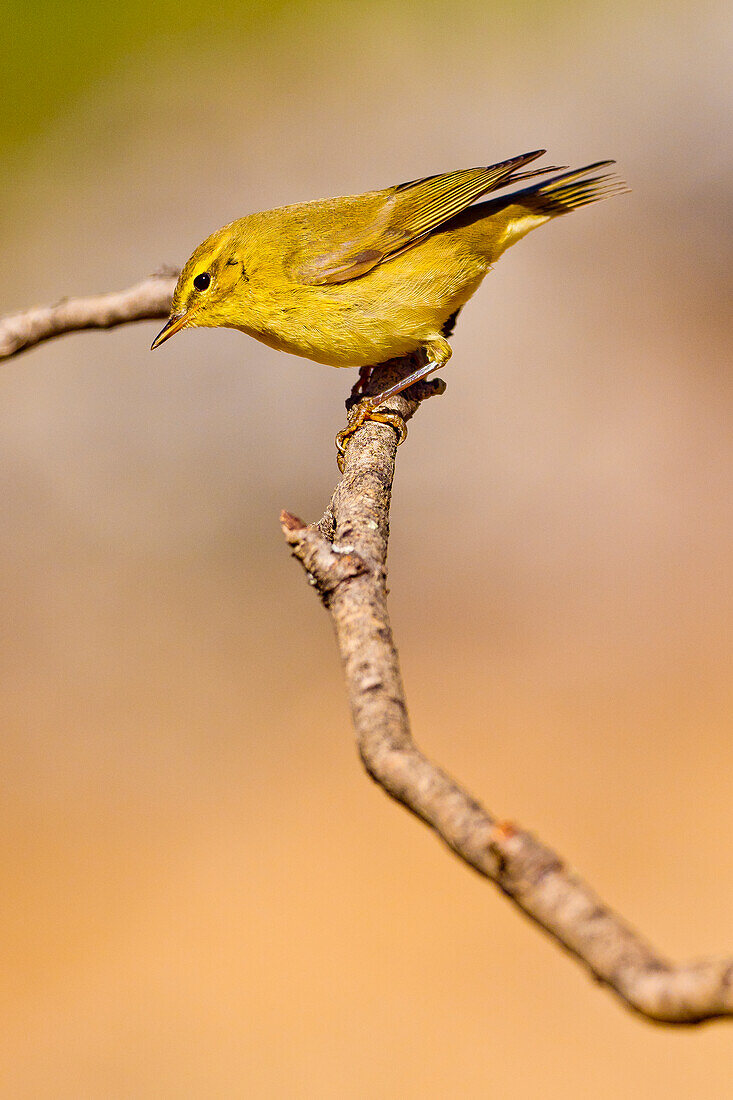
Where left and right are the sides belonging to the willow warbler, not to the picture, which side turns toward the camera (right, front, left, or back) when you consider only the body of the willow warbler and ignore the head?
left
